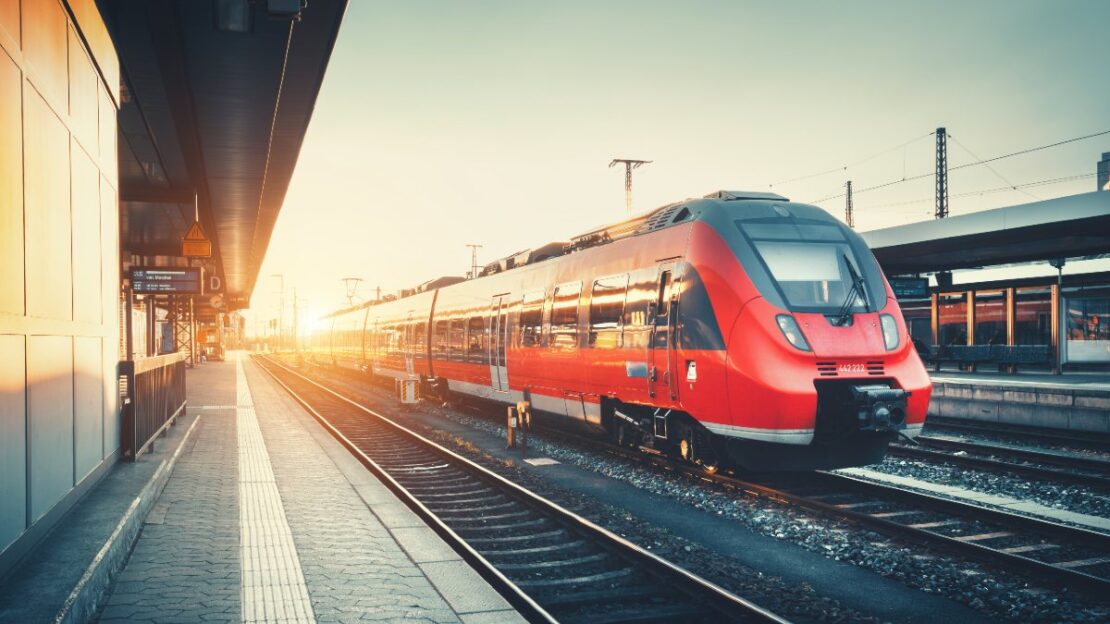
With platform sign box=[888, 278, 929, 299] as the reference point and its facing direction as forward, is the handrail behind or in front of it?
in front

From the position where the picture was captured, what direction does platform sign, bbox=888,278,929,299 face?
facing the viewer

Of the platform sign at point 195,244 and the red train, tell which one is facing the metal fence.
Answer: the platform sign

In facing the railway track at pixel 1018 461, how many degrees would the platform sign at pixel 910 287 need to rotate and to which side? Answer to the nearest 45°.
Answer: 0° — it already faces it

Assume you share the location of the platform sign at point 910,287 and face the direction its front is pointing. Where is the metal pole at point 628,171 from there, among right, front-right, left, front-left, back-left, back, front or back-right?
back-right

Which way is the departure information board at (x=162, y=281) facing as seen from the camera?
toward the camera

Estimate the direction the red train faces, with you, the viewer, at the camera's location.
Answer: facing the viewer and to the right of the viewer

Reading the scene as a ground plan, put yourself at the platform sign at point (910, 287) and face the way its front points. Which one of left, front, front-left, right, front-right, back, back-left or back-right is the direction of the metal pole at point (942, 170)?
back

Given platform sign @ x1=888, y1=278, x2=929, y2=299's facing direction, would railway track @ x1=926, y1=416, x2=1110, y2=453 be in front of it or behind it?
in front

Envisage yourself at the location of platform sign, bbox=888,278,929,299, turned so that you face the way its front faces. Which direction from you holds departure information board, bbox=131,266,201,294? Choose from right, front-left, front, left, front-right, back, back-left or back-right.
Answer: front-right

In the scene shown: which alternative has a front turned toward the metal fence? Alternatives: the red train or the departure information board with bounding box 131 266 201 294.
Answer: the departure information board

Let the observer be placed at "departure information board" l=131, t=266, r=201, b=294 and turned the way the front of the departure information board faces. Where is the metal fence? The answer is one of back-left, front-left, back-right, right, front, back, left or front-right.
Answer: front

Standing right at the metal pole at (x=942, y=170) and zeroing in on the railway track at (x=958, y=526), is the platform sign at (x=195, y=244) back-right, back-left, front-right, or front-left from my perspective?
front-right
